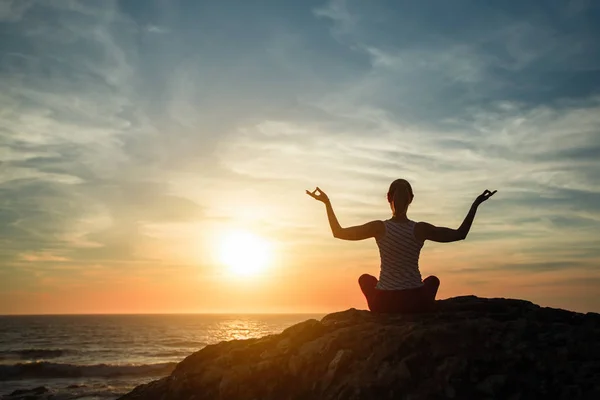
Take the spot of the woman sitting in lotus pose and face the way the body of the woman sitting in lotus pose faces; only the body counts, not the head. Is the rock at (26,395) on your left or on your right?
on your left

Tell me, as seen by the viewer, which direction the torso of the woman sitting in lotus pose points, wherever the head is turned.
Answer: away from the camera

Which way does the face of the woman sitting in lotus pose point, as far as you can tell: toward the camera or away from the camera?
away from the camera
